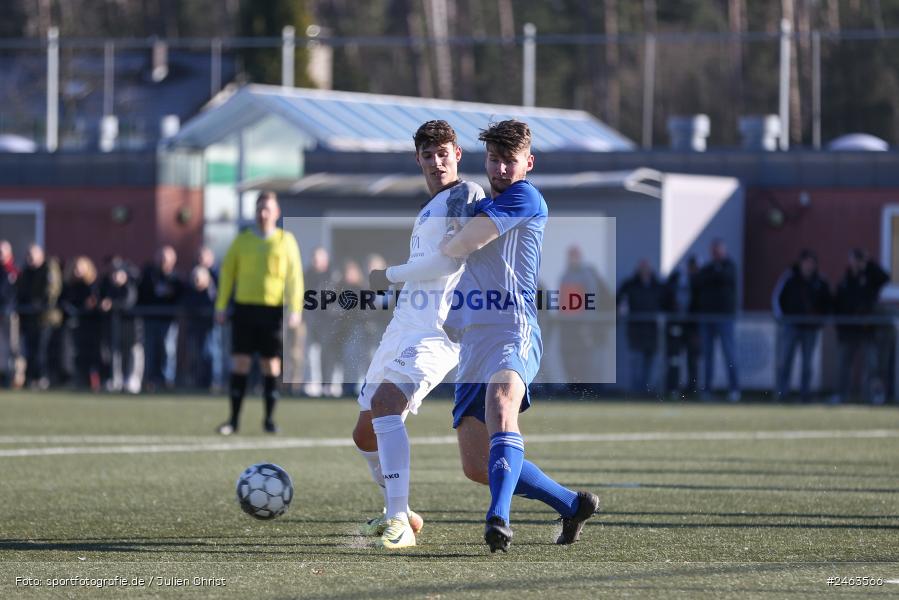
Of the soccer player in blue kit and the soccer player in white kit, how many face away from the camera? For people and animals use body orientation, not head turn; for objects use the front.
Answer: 0

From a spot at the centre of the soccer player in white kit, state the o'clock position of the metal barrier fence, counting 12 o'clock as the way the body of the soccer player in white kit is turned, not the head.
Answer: The metal barrier fence is roughly at 5 o'clock from the soccer player in white kit.

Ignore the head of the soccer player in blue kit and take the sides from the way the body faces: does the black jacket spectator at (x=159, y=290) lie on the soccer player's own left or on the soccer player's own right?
on the soccer player's own right

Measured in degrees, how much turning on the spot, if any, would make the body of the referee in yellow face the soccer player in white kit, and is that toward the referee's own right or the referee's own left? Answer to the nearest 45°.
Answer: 0° — they already face them

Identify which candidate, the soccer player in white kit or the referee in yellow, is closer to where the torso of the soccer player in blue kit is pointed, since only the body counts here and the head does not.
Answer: the soccer player in white kit

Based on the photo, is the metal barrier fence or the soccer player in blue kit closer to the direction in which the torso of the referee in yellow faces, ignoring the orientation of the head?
the soccer player in blue kit

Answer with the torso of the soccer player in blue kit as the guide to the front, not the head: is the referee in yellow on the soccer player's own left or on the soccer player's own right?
on the soccer player's own right

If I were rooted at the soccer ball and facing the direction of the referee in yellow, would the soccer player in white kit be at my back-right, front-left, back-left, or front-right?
back-right

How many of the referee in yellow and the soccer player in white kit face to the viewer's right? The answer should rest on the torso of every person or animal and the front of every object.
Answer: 0

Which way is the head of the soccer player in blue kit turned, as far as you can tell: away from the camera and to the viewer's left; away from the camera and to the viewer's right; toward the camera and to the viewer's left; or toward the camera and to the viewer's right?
toward the camera and to the viewer's left

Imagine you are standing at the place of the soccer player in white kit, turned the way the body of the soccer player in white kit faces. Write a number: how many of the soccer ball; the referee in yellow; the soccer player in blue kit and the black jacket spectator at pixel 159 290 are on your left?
1

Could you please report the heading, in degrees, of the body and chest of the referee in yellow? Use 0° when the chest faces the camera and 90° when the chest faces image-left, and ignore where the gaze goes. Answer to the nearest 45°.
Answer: approximately 0°

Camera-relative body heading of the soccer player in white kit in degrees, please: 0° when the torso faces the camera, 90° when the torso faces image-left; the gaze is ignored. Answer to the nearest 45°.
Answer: approximately 45°

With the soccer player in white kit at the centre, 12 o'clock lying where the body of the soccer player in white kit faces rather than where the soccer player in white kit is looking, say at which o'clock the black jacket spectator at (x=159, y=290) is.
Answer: The black jacket spectator is roughly at 4 o'clock from the soccer player in white kit.
